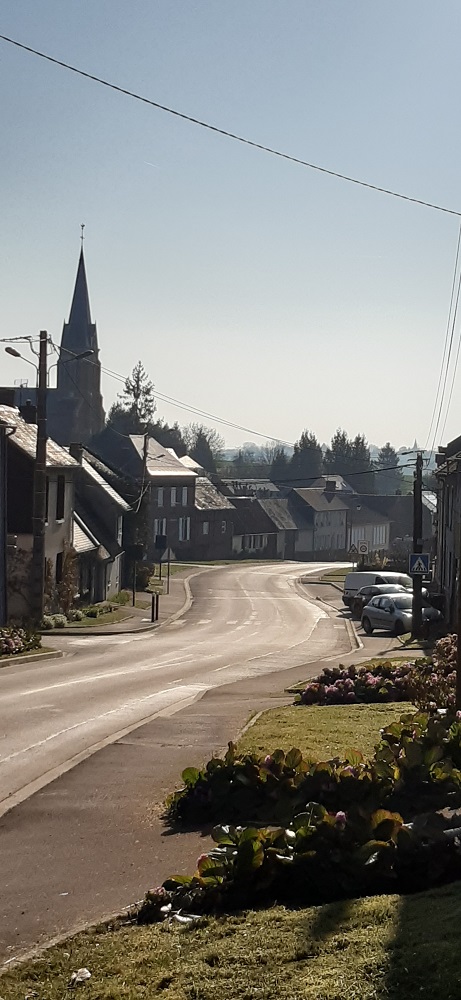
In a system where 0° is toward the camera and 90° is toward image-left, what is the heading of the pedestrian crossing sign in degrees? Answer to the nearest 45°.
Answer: approximately 0°

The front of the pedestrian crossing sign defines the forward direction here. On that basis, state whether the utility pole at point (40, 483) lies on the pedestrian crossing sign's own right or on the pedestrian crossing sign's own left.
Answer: on the pedestrian crossing sign's own right

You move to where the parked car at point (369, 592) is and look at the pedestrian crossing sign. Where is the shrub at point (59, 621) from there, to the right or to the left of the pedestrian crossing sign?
right

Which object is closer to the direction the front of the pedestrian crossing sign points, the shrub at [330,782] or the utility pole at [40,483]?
the shrub

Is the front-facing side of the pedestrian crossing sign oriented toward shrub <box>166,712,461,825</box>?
yes

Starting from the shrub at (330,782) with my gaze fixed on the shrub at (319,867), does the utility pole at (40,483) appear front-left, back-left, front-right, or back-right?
back-right

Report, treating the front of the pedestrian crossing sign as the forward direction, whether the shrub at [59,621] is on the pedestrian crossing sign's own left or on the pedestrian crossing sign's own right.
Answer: on the pedestrian crossing sign's own right

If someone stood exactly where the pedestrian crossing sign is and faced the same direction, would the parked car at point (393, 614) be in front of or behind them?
behind
